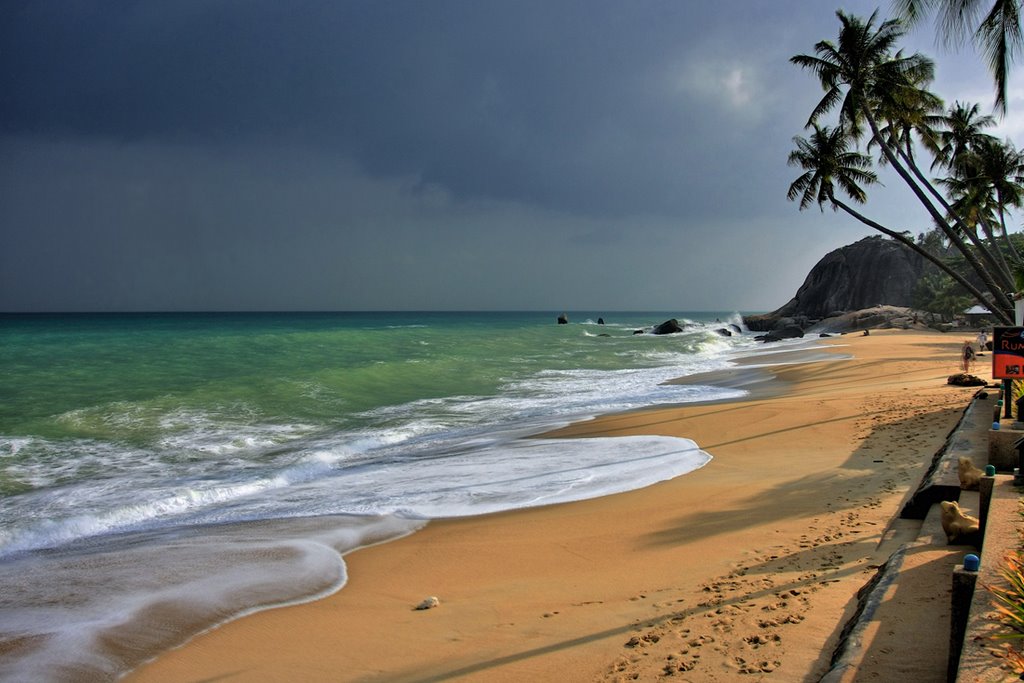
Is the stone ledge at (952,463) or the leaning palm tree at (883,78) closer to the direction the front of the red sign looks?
the stone ledge

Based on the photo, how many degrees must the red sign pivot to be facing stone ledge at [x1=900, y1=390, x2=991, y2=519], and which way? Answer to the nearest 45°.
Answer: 0° — it already faces it

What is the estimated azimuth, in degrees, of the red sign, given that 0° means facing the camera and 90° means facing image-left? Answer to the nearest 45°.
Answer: approximately 0°

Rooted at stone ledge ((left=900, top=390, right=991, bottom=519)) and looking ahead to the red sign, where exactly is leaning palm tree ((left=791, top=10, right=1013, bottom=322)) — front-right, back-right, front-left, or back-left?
front-left

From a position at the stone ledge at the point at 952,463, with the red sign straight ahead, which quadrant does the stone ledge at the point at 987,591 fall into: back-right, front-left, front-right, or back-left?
back-right

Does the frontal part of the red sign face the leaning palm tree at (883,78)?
no

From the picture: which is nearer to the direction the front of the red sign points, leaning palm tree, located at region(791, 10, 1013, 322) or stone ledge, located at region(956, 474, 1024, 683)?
the stone ledge

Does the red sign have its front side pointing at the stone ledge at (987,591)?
yes
